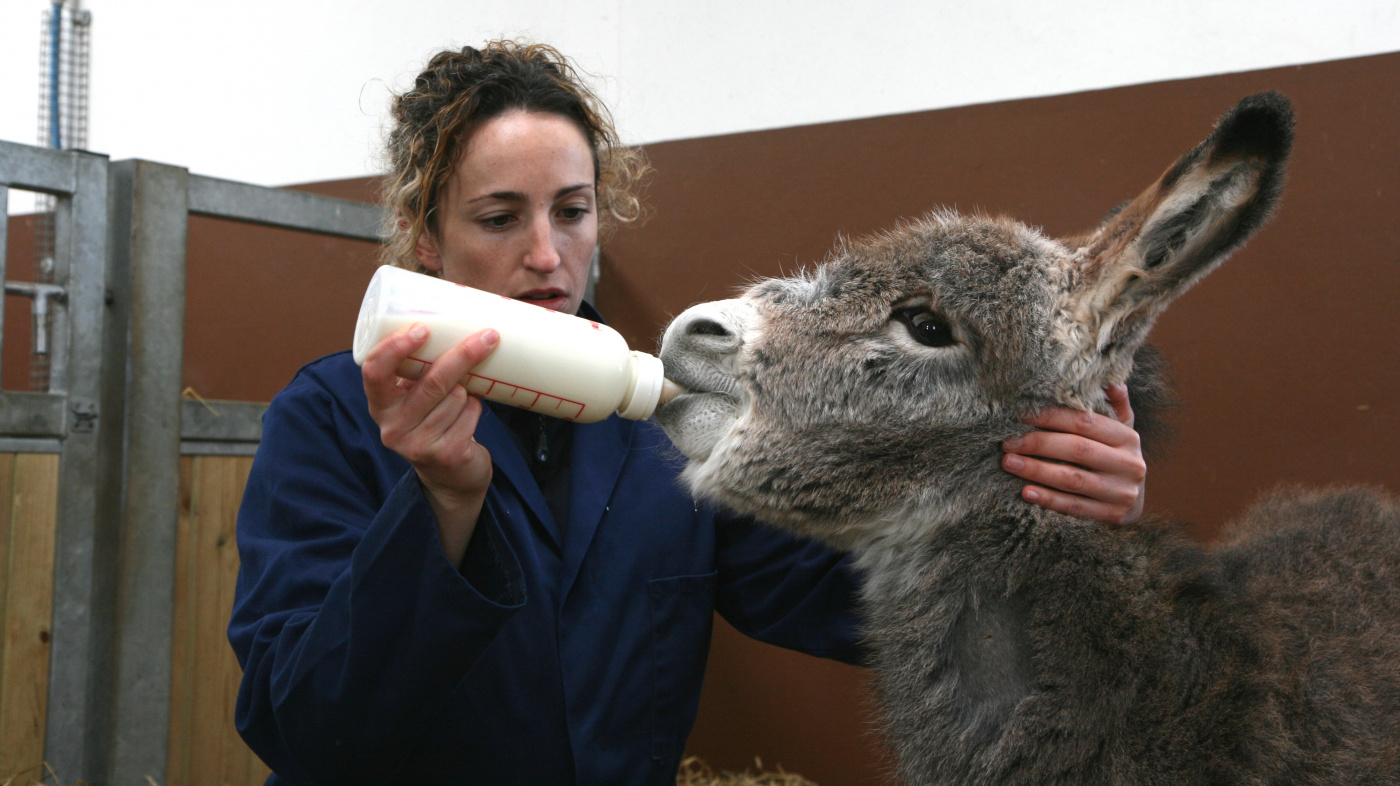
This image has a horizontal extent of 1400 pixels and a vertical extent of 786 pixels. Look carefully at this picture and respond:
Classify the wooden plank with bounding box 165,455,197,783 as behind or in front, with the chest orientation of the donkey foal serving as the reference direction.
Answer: in front

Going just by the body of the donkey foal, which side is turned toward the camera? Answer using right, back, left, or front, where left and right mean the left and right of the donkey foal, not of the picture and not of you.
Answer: left

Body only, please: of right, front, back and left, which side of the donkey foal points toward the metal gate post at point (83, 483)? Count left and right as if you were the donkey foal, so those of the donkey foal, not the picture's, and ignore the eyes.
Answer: front

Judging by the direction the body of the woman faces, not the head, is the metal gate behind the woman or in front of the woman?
behind

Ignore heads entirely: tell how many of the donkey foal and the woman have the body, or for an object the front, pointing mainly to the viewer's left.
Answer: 1

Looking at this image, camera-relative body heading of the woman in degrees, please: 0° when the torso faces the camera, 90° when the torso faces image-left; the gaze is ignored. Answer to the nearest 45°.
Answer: approximately 315°
